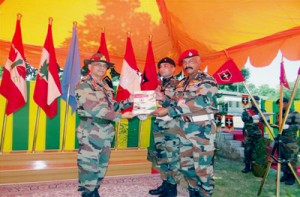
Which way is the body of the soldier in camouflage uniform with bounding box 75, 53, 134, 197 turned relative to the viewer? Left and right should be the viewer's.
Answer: facing the viewer and to the right of the viewer

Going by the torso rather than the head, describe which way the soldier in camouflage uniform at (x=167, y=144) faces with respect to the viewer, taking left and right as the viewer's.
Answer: facing the viewer and to the left of the viewer

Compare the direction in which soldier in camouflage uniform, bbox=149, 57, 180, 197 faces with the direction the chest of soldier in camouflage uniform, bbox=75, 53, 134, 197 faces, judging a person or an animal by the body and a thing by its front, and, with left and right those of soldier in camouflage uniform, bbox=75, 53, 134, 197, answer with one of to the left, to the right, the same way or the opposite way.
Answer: to the right

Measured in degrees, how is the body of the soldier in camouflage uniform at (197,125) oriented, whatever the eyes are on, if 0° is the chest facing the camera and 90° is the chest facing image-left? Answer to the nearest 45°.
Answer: approximately 45°
